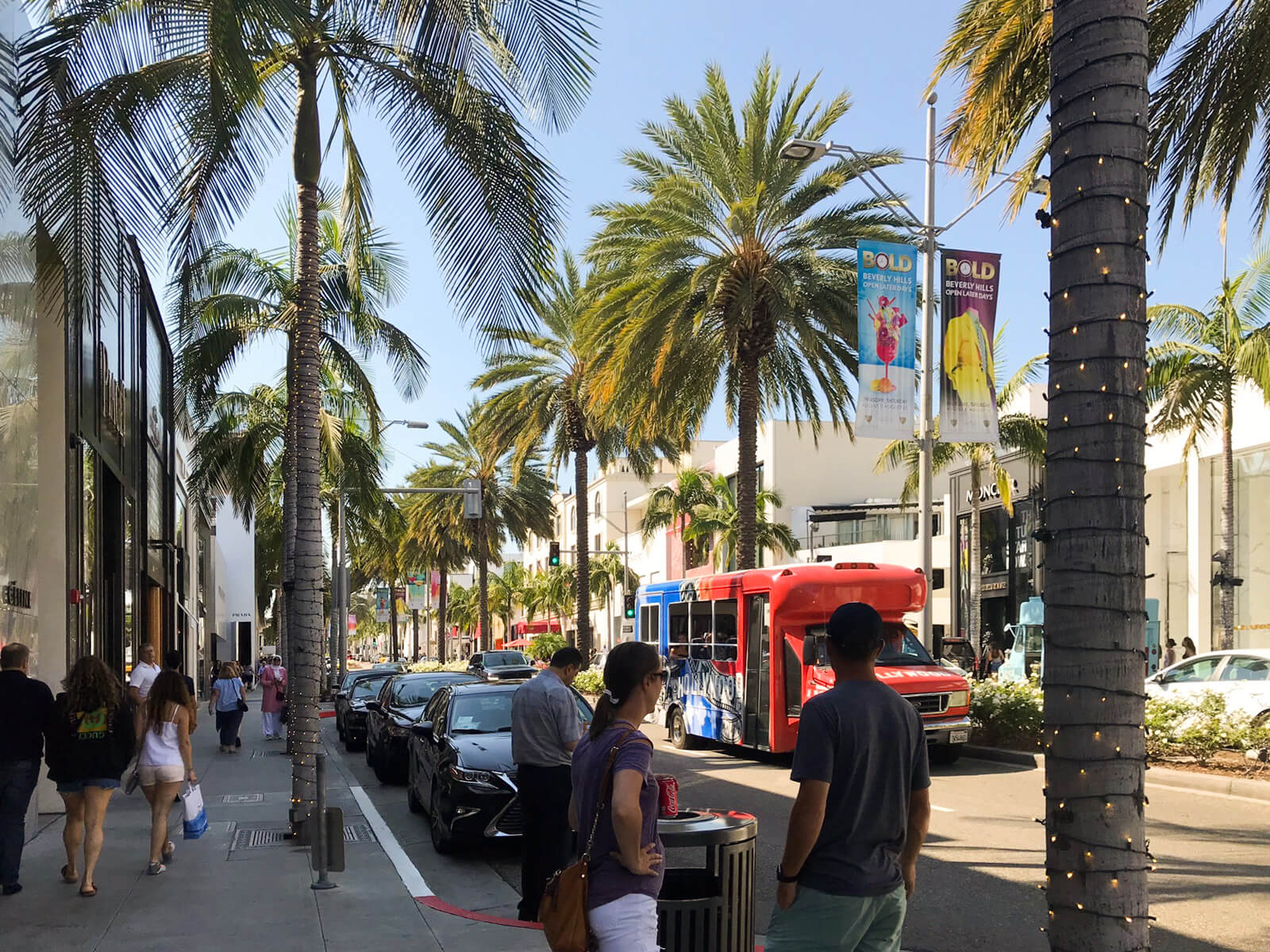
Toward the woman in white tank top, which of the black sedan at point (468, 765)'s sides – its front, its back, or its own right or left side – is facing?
right

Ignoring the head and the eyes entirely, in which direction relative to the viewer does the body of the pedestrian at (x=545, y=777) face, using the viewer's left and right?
facing away from the viewer and to the right of the viewer

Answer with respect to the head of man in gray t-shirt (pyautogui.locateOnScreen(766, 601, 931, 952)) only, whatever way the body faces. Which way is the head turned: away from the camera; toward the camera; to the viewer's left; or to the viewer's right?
away from the camera

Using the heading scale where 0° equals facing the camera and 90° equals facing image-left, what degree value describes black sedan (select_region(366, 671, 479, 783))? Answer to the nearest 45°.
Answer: approximately 315°

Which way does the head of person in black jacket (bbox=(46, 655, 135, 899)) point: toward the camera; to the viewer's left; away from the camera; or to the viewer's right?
away from the camera

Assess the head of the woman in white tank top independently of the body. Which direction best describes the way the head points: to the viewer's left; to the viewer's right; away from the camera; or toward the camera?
away from the camera
